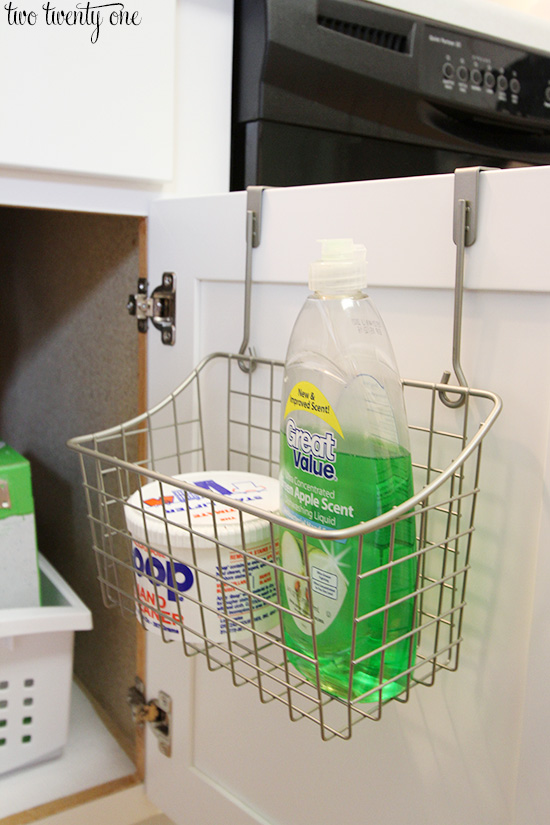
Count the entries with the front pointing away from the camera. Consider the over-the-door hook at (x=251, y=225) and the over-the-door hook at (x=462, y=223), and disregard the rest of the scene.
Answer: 0
